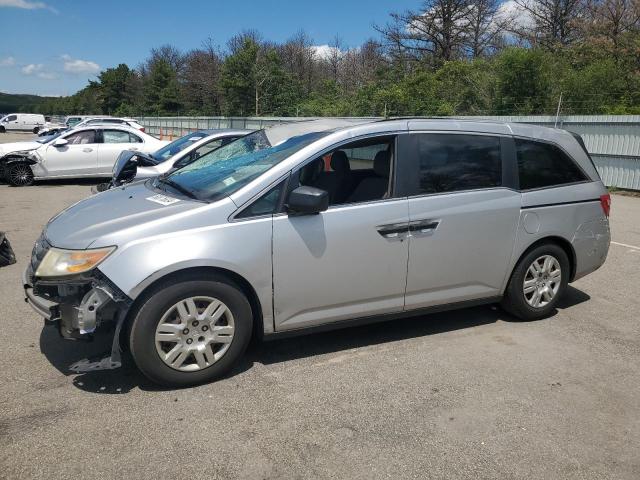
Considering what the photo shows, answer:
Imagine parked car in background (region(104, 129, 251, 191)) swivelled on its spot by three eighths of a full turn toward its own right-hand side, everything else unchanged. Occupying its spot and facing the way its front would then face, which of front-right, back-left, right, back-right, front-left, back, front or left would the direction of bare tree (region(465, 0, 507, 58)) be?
front-right

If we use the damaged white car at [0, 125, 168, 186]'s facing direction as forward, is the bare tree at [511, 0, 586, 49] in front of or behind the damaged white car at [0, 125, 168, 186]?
behind

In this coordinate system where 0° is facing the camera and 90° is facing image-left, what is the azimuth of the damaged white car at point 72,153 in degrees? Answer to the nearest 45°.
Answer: approximately 90°

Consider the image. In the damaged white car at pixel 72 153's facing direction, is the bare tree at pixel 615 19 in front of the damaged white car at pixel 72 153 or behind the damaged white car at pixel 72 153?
behind

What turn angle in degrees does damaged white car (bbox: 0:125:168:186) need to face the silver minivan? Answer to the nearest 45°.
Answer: approximately 90° to its left

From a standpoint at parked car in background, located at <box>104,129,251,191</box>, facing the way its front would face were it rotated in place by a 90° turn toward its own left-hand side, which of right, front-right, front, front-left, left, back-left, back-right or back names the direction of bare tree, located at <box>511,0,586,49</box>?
left

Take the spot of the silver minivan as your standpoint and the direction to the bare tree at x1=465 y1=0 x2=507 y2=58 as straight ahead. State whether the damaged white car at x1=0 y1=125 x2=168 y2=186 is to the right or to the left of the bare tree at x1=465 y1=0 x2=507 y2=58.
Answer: left

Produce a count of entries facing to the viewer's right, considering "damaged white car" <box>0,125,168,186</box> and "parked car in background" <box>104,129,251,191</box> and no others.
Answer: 0

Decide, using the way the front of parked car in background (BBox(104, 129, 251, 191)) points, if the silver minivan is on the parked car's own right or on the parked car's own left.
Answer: on the parked car's own left
